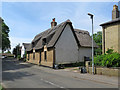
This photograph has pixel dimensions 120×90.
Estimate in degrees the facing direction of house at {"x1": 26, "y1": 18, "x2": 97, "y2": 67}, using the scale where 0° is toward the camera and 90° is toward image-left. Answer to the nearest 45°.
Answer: approximately 45°

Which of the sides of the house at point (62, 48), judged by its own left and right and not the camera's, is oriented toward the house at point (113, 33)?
left
